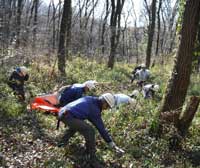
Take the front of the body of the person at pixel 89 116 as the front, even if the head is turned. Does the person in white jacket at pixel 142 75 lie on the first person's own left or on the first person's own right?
on the first person's own left

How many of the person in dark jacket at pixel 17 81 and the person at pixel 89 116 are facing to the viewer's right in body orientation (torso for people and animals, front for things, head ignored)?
2

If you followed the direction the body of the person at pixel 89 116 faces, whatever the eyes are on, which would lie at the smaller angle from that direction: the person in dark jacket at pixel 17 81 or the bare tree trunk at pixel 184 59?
the bare tree trunk

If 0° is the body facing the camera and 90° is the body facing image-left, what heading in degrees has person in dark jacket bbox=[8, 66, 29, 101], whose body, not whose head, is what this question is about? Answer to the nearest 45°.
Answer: approximately 270°

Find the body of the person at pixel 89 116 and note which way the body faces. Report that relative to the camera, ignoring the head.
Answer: to the viewer's right

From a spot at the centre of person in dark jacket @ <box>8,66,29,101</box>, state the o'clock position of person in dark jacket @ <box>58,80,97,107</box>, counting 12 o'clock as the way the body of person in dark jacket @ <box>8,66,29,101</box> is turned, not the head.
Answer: person in dark jacket @ <box>58,80,97,107</box> is roughly at 2 o'clock from person in dark jacket @ <box>8,66,29,101</box>.

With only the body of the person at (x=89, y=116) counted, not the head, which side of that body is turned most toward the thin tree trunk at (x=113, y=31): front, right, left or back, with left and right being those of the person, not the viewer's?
left
